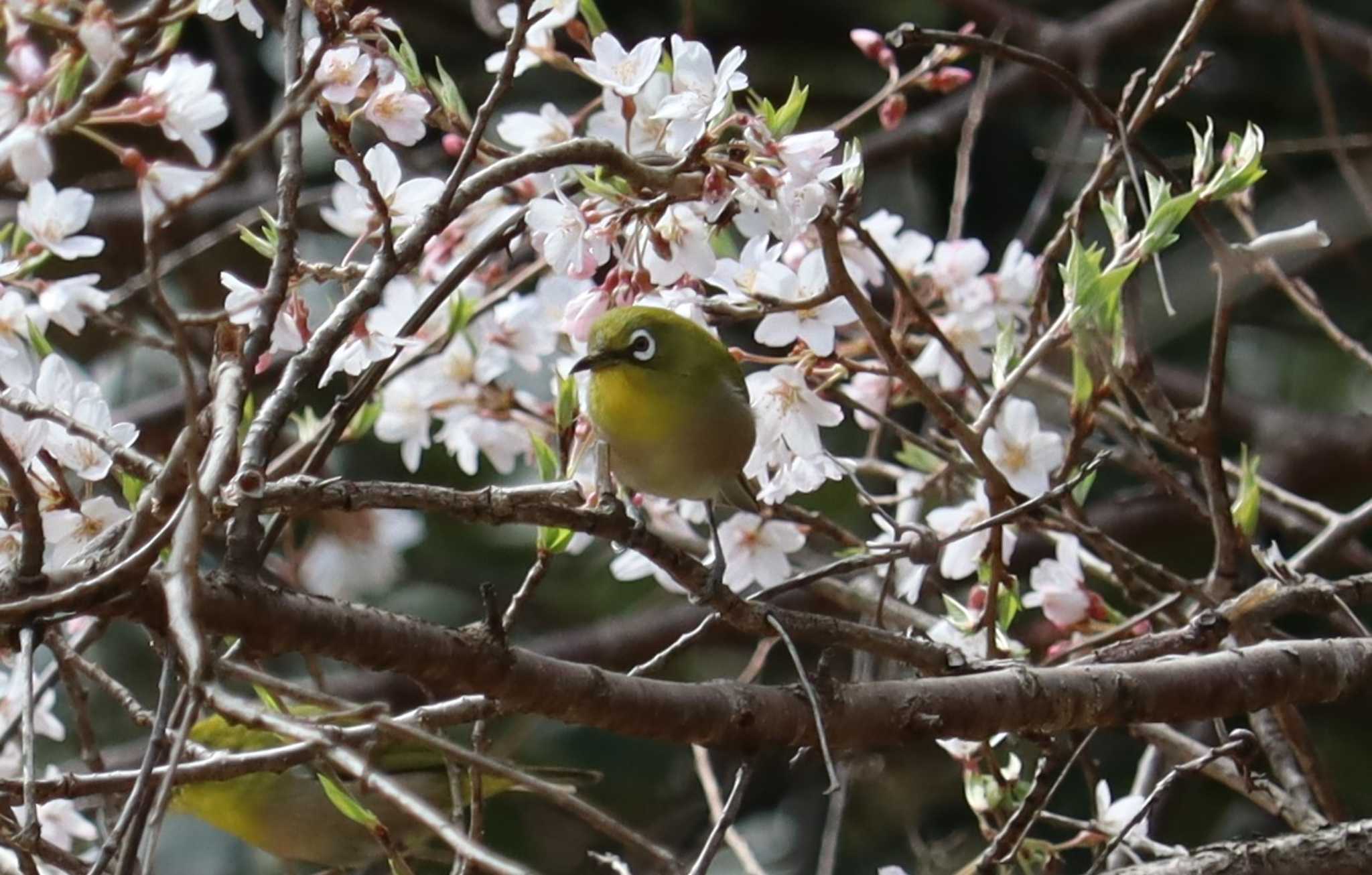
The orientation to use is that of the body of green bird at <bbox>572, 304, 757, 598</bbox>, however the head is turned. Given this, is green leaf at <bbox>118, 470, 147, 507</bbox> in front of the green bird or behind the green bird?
in front

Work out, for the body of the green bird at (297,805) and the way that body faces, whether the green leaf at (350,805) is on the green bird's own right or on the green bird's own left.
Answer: on the green bird's own left

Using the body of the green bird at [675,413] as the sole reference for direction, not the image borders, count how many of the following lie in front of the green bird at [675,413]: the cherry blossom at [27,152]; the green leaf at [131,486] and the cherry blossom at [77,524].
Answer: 3

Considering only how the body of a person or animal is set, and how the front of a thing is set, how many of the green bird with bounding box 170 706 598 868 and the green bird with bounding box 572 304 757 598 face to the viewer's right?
0

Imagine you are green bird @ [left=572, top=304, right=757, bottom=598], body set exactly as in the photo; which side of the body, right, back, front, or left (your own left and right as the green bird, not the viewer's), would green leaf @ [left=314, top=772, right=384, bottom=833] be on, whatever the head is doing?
front

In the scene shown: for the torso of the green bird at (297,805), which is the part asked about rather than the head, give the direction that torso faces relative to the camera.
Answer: to the viewer's left

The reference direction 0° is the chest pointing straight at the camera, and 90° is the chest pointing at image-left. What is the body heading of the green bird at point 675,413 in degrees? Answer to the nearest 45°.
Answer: approximately 45°
